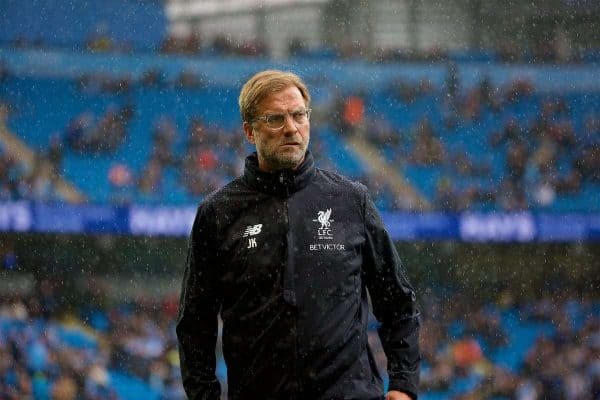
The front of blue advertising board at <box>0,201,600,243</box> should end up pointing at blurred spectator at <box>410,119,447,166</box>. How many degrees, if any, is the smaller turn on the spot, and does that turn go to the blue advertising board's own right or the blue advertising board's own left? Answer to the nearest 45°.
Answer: approximately 180°

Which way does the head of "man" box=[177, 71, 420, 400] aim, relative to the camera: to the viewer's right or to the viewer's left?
to the viewer's right

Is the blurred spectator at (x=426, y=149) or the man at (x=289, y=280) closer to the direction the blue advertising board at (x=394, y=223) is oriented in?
the man

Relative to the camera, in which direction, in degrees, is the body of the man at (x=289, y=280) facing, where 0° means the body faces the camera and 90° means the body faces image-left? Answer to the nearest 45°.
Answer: approximately 0°

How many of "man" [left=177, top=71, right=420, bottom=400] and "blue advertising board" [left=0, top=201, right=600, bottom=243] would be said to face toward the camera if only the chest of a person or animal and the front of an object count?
2

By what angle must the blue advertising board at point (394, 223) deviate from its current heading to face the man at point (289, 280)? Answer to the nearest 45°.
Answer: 0° — it already faces them

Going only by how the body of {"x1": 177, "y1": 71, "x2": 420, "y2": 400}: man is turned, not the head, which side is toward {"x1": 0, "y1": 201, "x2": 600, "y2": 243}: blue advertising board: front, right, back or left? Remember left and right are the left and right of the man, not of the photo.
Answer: back

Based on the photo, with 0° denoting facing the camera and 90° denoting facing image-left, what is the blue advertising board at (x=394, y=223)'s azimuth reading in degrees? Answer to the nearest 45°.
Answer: approximately 0°

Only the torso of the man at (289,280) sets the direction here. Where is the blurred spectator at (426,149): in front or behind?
behind
